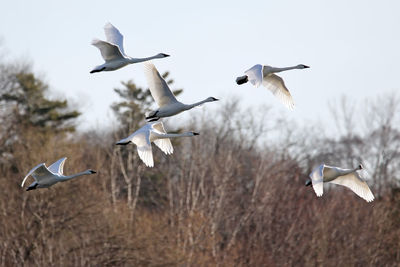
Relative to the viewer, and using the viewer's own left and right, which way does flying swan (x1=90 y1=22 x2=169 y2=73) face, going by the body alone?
facing to the right of the viewer

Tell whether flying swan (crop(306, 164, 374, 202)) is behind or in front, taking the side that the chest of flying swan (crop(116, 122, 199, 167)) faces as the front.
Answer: in front

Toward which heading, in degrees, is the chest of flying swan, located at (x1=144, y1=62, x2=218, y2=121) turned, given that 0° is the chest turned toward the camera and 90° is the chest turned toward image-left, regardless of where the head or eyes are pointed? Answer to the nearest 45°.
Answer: approximately 270°

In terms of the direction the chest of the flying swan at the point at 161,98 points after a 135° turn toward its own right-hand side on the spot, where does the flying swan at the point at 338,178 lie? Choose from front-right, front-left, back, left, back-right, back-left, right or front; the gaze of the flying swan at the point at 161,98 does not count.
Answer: back-left

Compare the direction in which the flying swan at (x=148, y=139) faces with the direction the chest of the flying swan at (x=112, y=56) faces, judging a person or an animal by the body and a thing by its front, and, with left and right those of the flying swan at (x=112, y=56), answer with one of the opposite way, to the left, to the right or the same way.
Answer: the same way

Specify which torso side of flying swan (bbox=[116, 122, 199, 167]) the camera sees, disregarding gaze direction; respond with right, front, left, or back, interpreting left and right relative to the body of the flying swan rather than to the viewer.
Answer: right

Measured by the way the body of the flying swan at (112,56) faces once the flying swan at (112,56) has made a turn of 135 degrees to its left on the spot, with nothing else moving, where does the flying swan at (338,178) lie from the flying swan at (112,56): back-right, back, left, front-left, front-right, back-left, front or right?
back-right

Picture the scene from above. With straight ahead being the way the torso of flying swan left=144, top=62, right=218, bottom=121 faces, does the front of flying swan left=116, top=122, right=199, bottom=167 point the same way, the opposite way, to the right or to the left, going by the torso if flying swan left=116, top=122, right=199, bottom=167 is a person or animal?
the same way

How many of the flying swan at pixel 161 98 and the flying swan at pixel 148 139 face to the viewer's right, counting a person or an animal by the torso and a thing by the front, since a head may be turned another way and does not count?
2

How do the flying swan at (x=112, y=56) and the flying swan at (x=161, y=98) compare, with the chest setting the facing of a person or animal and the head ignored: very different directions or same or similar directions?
same or similar directions

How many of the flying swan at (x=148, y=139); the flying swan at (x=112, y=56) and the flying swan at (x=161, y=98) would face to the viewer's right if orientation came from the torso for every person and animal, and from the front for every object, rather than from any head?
3
